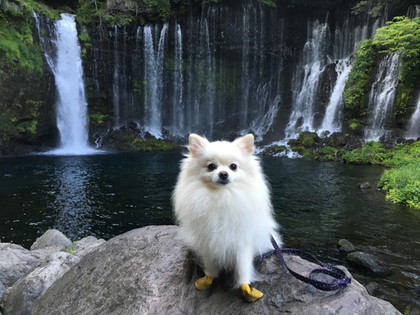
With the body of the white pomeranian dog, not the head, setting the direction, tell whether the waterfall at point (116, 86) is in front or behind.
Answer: behind

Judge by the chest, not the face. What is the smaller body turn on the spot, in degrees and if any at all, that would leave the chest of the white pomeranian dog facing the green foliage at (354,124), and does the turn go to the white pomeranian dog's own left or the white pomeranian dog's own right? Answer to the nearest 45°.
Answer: approximately 135° to the white pomeranian dog's own left

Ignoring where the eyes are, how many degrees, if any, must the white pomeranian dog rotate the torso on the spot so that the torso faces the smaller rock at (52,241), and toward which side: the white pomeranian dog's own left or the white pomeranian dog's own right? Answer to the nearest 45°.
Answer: approximately 135° to the white pomeranian dog's own right

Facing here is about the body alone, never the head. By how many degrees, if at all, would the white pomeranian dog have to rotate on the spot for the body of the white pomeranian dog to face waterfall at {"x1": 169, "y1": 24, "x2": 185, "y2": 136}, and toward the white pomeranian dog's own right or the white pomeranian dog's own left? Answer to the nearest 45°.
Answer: approximately 180°

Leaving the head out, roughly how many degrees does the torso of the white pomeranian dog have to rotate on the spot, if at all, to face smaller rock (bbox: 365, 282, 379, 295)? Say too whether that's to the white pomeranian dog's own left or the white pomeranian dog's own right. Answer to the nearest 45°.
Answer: approximately 135° to the white pomeranian dog's own left

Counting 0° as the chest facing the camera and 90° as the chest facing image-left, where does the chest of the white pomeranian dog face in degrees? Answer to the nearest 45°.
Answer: approximately 0°
